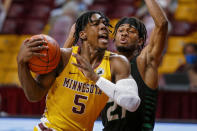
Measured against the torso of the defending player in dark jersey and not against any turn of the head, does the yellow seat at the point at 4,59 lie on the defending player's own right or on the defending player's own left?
on the defending player's own right

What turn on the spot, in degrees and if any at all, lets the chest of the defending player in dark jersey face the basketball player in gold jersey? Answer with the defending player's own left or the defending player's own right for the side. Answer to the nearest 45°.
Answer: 0° — they already face them

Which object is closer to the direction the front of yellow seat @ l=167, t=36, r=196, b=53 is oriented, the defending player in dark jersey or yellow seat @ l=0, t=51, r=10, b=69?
the defending player in dark jersey

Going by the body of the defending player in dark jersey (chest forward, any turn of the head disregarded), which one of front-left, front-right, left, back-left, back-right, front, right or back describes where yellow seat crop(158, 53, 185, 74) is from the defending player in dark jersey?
back-right

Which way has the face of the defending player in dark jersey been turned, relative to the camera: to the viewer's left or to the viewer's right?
to the viewer's left

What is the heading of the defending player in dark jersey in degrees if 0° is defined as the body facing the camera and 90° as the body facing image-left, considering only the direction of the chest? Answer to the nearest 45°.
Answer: approximately 45°

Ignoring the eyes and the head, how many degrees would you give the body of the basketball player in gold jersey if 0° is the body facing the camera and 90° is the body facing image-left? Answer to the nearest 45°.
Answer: approximately 0°
